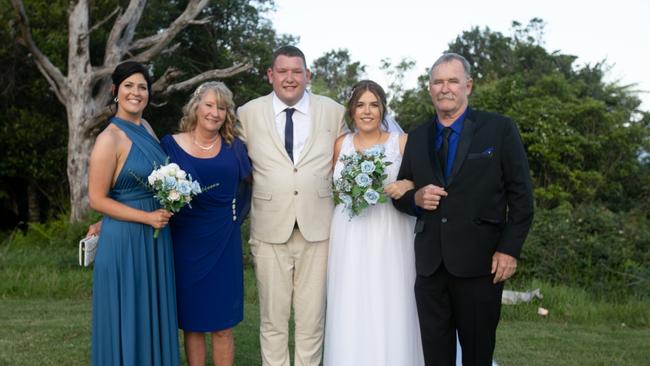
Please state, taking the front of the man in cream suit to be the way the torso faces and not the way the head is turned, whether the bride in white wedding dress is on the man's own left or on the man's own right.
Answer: on the man's own left

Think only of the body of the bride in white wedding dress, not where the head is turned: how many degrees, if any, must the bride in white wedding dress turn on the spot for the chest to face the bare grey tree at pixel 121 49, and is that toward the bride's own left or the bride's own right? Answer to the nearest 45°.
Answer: approximately 135° to the bride's own right

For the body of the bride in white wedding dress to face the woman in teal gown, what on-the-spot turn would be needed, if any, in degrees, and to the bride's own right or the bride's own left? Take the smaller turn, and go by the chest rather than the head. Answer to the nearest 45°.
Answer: approximately 90° to the bride's own right

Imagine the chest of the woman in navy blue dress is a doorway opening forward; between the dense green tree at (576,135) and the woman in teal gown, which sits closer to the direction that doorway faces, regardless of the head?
the woman in teal gown

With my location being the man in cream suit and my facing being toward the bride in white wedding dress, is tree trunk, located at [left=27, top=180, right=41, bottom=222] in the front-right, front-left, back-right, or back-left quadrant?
back-left

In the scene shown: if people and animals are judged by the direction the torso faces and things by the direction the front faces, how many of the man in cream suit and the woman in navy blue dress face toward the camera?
2
